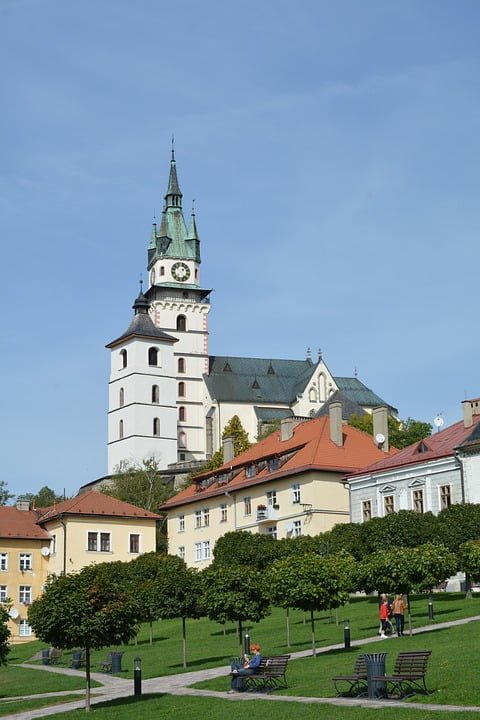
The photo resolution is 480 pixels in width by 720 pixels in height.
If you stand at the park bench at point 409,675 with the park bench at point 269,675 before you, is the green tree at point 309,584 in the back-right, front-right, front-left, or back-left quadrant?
front-right

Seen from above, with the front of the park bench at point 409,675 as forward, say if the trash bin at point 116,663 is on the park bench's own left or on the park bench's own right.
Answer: on the park bench's own right

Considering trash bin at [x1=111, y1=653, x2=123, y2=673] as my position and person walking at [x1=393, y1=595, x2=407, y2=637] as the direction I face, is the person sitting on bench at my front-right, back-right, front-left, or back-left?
front-right

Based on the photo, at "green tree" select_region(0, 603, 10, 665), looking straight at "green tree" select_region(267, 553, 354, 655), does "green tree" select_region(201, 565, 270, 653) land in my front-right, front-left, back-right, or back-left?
front-left

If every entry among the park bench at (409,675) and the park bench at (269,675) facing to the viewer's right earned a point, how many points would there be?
0

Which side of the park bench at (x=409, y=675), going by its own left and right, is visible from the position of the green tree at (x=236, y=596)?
right

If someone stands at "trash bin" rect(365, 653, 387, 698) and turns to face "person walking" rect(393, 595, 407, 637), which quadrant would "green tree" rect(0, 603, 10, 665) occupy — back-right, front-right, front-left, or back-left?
front-left

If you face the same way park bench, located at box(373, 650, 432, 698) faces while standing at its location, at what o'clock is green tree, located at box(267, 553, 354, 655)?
The green tree is roughly at 4 o'clock from the park bench.

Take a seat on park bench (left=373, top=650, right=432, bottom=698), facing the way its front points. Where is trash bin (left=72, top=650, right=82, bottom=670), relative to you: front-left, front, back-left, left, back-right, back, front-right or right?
right

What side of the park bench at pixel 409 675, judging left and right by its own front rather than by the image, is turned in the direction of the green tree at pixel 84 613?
right

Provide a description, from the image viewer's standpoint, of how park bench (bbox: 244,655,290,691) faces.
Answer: facing the viewer and to the left of the viewer

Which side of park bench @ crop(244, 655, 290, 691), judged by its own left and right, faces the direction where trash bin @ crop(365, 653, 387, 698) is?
left

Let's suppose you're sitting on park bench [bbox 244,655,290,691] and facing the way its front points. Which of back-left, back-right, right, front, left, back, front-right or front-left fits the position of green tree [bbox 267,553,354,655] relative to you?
back-right

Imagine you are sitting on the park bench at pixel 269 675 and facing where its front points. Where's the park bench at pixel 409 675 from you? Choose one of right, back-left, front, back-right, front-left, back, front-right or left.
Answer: left

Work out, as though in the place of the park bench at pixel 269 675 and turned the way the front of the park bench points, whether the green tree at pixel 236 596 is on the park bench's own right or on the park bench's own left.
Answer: on the park bench's own right
